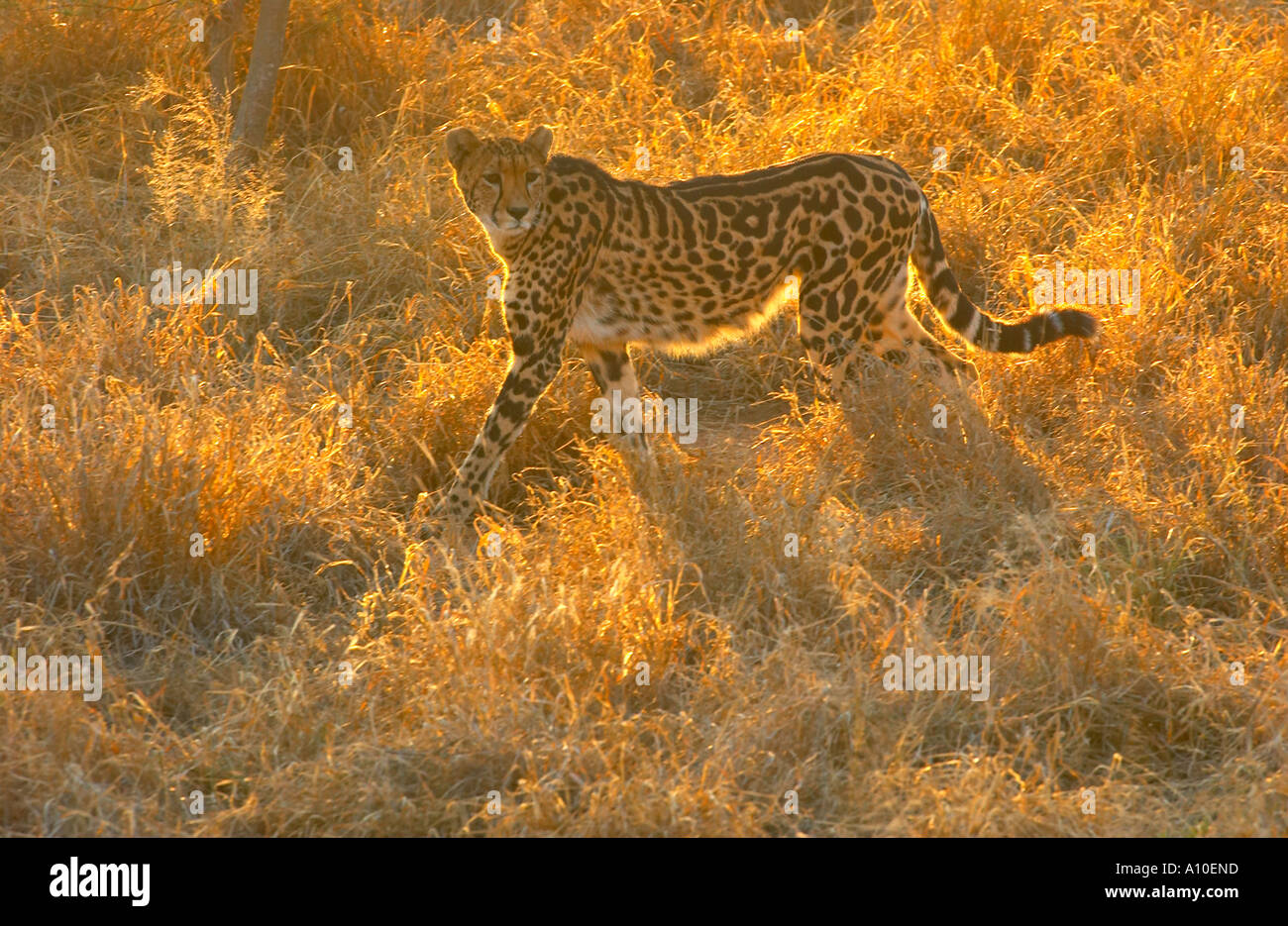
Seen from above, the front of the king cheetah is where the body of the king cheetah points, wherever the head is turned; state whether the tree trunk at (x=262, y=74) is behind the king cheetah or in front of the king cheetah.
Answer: in front

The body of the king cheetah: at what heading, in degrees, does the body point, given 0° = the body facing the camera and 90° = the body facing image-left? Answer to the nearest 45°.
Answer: approximately 90°

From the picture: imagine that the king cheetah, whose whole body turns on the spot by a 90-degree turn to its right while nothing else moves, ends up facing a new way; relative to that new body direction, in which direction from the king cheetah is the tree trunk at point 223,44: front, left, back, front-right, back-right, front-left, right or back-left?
front-left
